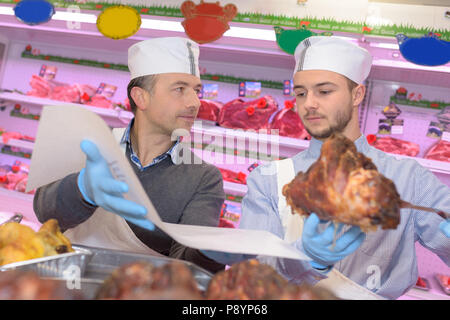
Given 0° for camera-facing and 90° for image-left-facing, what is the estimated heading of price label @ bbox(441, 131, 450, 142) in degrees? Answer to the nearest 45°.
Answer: approximately 0°

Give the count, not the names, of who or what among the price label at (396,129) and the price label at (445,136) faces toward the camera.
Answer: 2

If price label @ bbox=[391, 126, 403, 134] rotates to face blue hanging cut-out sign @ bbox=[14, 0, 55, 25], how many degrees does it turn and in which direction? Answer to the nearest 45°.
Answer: approximately 90° to its right

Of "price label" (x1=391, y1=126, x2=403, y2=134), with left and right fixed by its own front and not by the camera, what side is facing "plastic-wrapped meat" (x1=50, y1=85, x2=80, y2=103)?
right

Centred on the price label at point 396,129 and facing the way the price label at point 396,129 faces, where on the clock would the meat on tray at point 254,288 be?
The meat on tray is roughly at 12 o'clock from the price label.

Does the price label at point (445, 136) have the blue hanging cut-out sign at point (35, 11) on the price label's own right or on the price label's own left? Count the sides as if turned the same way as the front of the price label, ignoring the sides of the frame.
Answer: on the price label's own right

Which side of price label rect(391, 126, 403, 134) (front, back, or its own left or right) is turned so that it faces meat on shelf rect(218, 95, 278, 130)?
right

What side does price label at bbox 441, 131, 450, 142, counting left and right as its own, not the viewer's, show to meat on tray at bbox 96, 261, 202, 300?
front
